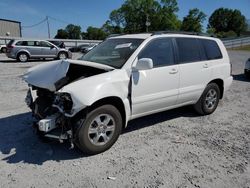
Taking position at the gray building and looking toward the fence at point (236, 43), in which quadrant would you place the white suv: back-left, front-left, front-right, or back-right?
front-right

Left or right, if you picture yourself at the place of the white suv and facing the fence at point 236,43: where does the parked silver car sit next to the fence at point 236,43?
left

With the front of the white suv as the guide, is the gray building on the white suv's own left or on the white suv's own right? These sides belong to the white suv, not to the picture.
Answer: on the white suv's own right

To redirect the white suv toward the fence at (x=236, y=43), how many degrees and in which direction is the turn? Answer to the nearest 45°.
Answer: approximately 180°

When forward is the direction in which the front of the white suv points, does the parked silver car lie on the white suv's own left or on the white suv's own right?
on the white suv's own right
